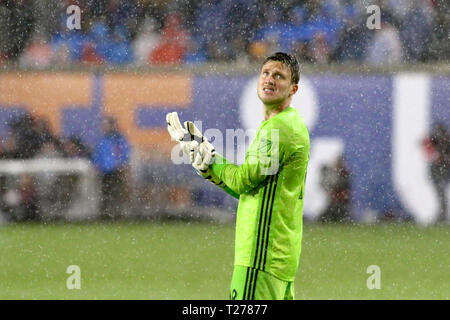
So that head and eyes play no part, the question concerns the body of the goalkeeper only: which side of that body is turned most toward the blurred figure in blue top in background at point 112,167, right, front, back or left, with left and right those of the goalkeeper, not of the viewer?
right

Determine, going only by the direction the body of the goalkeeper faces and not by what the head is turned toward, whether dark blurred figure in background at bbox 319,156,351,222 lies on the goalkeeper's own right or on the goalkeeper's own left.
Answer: on the goalkeeper's own right

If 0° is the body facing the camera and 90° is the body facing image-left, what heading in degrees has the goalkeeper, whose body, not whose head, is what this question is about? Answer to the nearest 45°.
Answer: approximately 90°

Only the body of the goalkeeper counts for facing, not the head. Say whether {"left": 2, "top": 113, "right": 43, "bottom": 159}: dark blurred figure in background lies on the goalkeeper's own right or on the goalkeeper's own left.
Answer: on the goalkeeper's own right

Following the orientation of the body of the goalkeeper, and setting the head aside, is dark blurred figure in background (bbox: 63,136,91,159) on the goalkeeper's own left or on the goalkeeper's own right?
on the goalkeeper's own right

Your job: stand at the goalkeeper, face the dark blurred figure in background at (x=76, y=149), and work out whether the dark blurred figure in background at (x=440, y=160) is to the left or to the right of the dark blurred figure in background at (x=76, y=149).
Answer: right
